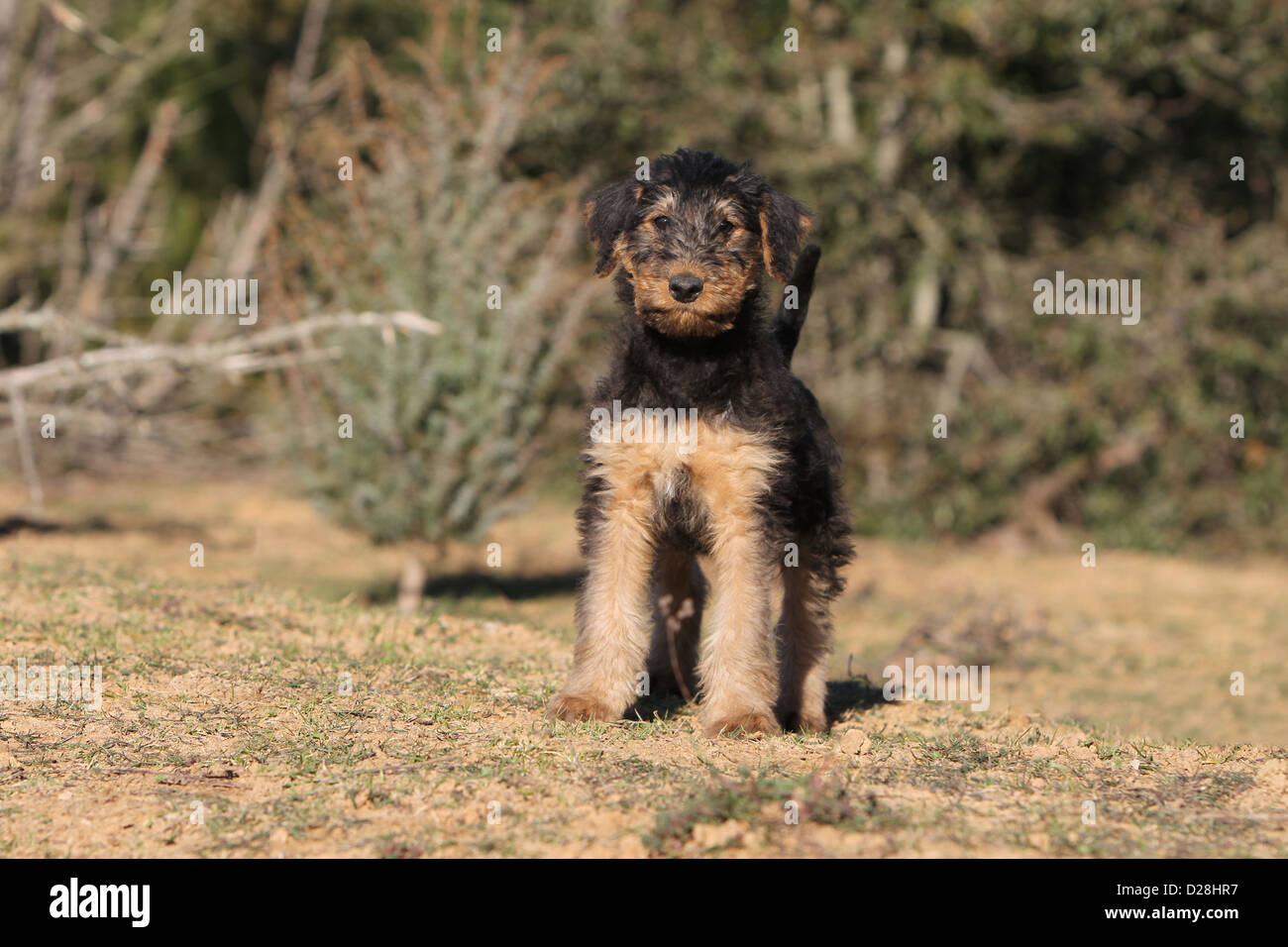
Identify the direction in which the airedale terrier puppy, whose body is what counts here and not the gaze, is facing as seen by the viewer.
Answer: toward the camera

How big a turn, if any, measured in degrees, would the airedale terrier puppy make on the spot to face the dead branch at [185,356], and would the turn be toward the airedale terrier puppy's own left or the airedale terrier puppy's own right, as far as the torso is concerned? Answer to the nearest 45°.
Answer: approximately 135° to the airedale terrier puppy's own right
